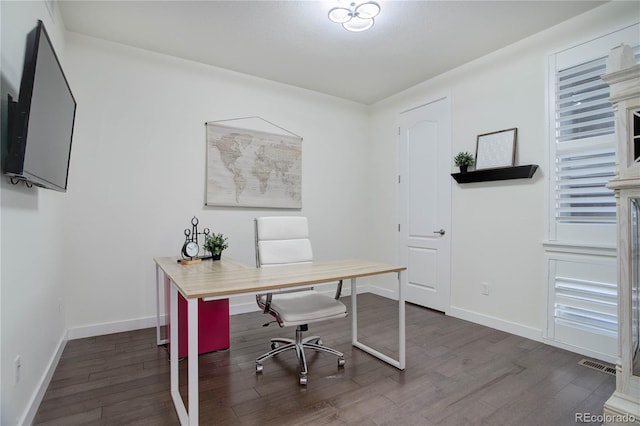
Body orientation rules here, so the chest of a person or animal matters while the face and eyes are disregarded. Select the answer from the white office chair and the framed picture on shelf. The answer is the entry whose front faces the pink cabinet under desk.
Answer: the framed picture on shelf

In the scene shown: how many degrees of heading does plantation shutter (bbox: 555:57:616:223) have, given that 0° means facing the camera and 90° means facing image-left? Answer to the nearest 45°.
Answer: approximately 45°

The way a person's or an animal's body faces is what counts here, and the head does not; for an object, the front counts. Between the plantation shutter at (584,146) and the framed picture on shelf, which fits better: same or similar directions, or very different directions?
same or similar directions

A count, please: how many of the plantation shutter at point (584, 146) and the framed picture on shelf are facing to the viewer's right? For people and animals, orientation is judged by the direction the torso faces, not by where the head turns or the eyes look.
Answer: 0

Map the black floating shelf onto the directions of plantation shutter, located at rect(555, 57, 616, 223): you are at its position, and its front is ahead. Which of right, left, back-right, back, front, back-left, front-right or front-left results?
front-right

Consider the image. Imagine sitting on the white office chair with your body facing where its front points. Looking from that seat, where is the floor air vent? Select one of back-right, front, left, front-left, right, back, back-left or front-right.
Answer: front-left

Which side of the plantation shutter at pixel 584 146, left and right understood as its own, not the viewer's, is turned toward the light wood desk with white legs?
front

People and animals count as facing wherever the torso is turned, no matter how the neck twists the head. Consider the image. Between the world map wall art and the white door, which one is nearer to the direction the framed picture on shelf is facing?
the world map wall art

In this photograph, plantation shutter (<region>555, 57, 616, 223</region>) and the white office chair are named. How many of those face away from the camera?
0

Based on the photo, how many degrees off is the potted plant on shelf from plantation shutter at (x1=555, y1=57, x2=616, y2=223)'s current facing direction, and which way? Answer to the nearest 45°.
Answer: approximately 45° to its right

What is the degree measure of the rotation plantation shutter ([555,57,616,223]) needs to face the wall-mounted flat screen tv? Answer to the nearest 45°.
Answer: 0° — it already faces it

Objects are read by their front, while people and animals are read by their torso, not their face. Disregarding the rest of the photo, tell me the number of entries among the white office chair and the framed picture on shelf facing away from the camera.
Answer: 0

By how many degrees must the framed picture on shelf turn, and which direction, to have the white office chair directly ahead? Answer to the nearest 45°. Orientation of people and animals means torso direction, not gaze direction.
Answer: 0° — it already faces it

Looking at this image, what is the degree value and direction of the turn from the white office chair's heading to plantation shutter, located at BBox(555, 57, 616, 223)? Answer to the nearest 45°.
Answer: approximately 45° to its left

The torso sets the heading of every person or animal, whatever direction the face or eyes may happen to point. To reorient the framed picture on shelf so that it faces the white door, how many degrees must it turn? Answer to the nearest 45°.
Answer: approximately 90° to its right

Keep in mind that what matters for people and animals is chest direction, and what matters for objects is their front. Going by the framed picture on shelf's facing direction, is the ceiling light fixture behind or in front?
in front
